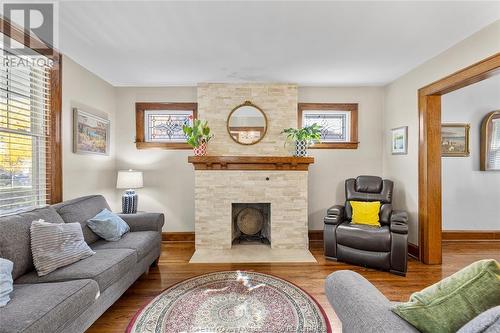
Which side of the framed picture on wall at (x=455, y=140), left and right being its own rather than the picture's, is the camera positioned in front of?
front

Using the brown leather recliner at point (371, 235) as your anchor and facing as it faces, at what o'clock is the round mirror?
The round mirror is roughly at 3 o'clock from the brown leather recliner.

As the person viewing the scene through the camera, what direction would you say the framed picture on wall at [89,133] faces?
facing the viewer and to the right of the viewer

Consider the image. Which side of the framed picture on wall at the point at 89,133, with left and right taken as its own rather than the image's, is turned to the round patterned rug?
front

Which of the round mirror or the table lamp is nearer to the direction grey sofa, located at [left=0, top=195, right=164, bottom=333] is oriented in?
the round mirror

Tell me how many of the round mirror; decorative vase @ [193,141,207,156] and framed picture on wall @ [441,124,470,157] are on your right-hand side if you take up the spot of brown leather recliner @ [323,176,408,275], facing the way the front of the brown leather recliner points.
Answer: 2

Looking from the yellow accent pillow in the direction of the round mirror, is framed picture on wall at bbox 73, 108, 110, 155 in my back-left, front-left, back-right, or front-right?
front-left

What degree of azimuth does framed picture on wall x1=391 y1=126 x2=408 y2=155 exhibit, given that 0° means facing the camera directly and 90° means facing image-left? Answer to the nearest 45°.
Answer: approximately 45°

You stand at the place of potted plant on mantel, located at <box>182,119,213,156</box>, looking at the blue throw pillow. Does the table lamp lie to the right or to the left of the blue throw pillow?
right

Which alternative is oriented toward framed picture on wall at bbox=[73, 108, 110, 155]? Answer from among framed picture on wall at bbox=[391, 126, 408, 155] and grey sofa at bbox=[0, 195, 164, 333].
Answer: framed picture on wall at bbox=[391, 126, 408, 155]

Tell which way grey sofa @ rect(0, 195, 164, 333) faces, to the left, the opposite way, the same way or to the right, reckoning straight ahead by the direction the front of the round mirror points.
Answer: to the left

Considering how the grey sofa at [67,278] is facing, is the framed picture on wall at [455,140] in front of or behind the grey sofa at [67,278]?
in front

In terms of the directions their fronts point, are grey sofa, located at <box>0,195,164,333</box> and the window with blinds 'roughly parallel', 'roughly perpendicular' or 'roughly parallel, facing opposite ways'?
roughly parallel

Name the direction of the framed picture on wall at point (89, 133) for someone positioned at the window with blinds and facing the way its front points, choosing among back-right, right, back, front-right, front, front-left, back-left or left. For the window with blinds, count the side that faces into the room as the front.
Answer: left

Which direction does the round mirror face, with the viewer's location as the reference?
facing the viewer

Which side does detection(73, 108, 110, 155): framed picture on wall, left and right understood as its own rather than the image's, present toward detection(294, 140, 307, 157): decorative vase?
front

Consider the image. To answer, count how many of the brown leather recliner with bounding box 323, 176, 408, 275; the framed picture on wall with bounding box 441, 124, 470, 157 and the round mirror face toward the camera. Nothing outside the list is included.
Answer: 3

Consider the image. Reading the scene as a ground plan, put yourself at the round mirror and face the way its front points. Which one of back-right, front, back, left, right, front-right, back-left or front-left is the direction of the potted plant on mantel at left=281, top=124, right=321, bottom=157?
left
